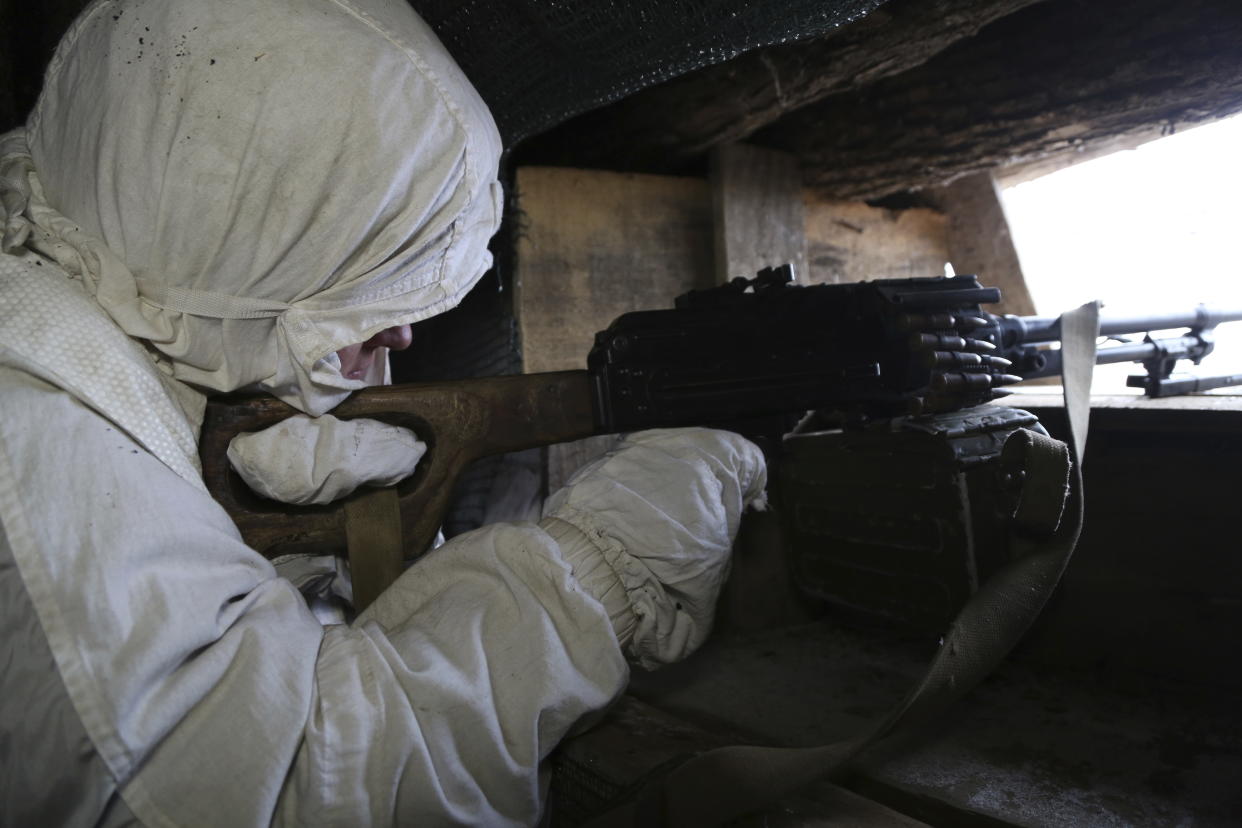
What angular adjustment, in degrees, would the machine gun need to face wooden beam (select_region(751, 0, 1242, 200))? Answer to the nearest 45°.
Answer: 0° — it already faces it

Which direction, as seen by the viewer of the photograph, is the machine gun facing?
facing away from the viewer and to the right of the viewer

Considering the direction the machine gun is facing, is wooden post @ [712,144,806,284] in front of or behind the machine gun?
in front

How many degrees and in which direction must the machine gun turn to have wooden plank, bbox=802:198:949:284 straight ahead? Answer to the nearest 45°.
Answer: approximately 45° to its left

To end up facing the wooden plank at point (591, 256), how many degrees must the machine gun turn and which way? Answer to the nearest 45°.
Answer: approximately 90° to its left

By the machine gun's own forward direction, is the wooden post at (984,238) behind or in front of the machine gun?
in front
